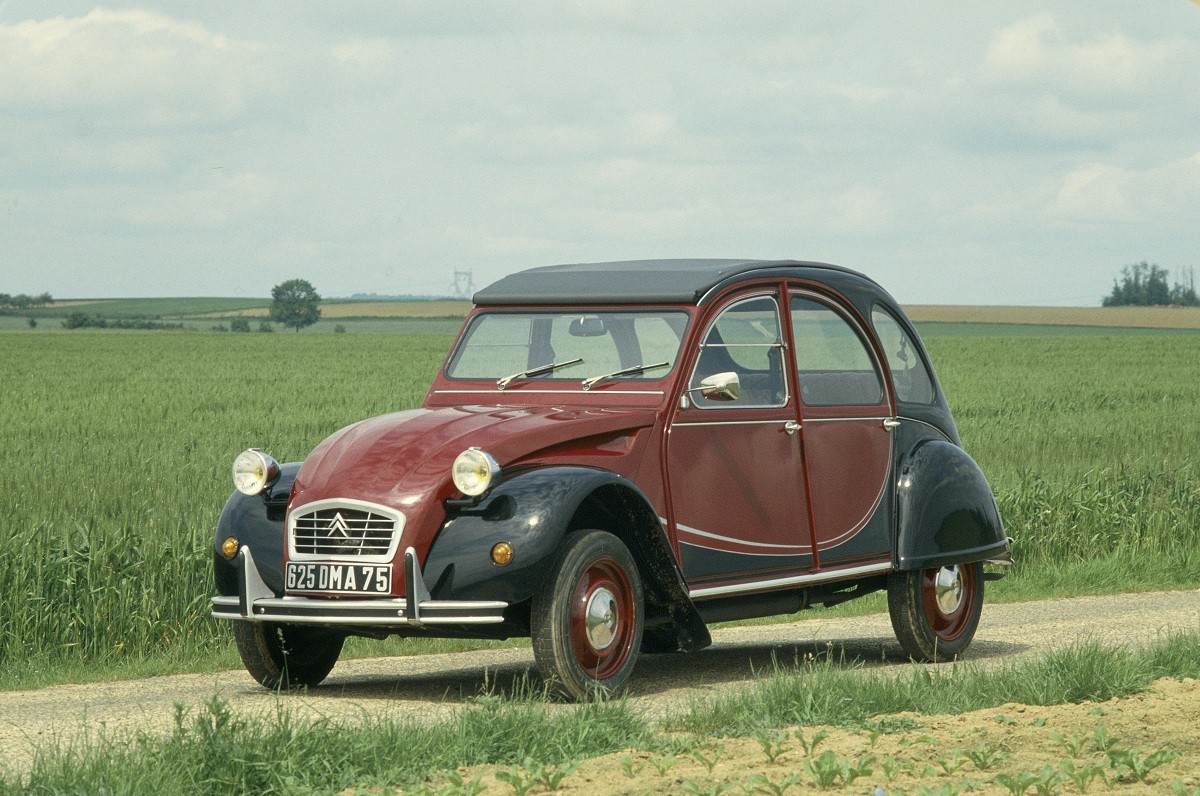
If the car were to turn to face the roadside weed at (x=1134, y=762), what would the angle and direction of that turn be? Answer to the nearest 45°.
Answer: approximately 90° to its left

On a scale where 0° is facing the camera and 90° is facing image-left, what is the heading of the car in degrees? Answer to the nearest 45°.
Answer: approximately 45°

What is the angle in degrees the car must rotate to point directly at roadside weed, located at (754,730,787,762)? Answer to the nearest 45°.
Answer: approximately 45° to its left

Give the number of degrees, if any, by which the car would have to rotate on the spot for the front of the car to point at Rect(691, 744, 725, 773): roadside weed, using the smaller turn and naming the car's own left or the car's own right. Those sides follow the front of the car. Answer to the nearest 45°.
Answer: approximately 45° to the car's own left

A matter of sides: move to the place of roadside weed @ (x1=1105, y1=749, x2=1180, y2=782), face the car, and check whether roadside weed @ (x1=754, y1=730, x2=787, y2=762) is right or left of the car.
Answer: left

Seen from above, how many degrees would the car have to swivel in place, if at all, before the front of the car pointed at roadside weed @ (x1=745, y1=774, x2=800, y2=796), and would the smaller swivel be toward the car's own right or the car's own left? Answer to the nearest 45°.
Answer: approximately 45° to the car's own left
